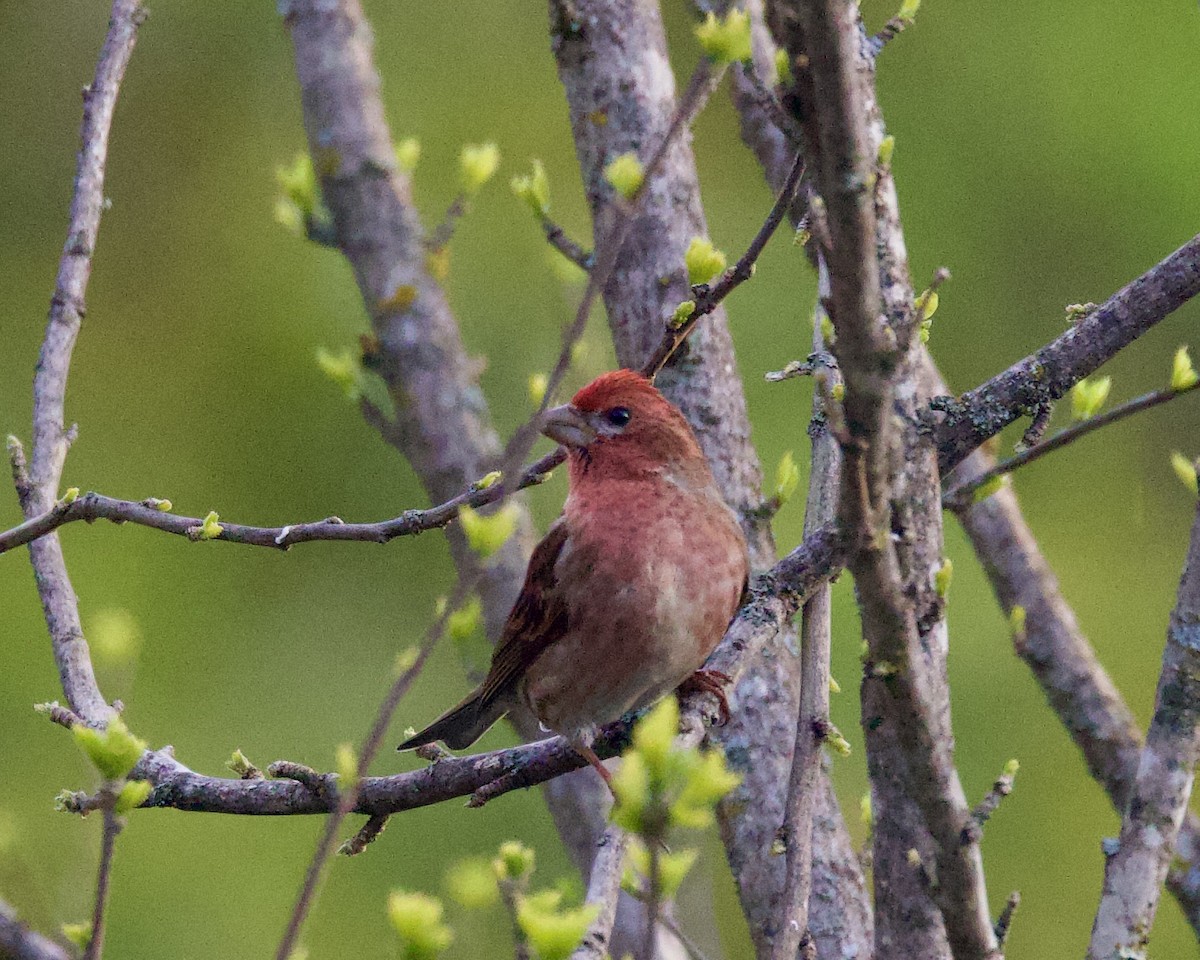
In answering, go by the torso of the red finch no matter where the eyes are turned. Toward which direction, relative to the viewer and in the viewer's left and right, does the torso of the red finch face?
facing the viewer and to the right of the viewer

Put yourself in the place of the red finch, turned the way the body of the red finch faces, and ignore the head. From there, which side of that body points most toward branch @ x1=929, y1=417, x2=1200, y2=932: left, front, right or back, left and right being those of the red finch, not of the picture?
left

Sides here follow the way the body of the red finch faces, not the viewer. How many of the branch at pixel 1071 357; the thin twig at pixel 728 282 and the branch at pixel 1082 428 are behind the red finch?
0

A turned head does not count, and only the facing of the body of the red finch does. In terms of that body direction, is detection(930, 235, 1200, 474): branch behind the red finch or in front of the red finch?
in front
